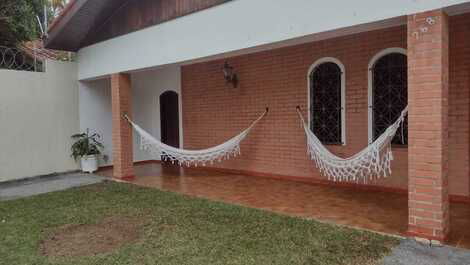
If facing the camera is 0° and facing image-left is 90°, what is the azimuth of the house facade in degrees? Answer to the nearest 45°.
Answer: approximately 45°

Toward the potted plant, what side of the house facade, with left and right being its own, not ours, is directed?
right

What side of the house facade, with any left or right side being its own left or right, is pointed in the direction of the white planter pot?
right

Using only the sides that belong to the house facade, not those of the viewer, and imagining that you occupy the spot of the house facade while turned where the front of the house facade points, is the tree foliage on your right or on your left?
on your right

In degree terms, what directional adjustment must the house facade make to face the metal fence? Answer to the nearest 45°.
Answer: approximately 45° to its right
